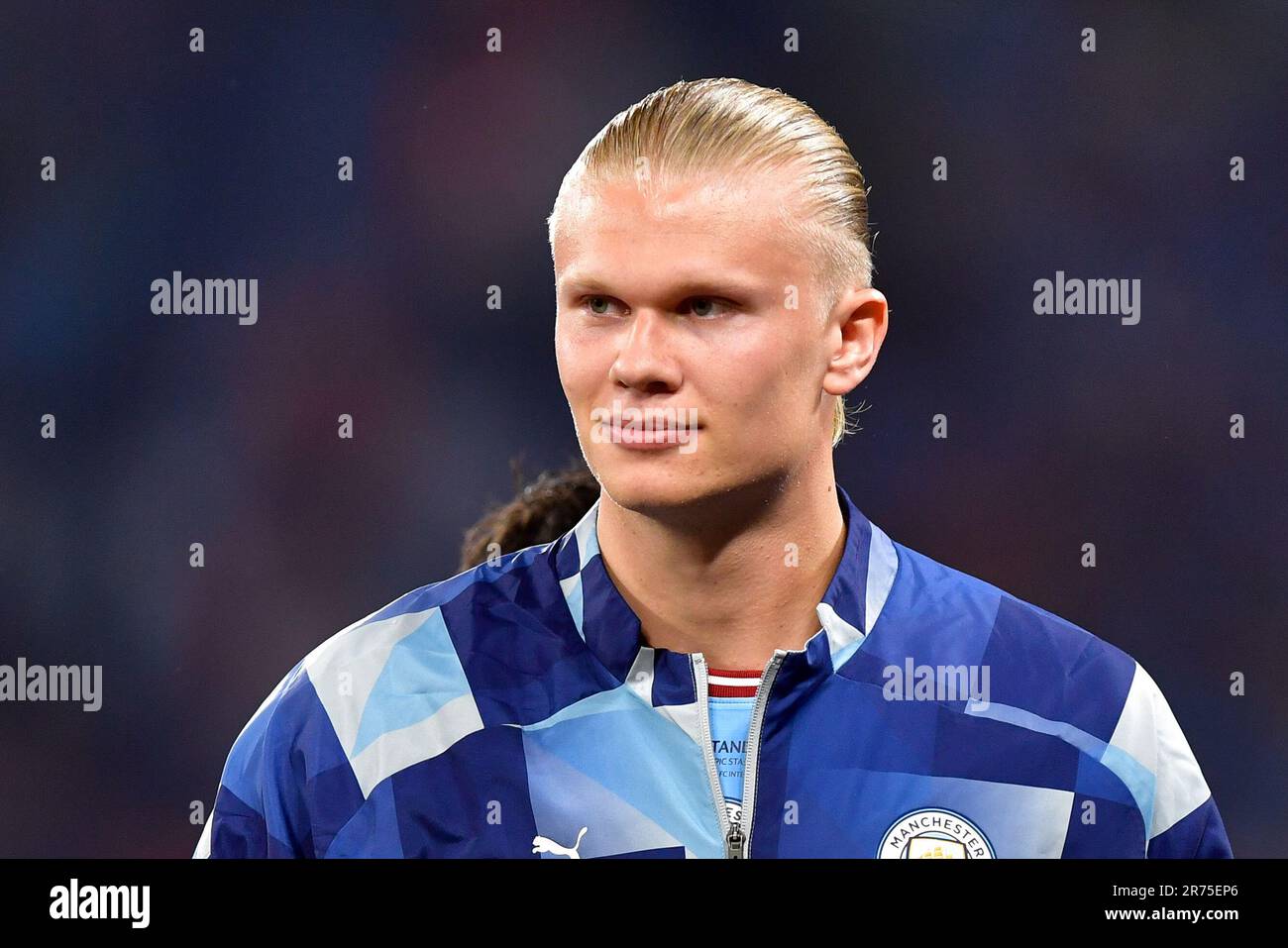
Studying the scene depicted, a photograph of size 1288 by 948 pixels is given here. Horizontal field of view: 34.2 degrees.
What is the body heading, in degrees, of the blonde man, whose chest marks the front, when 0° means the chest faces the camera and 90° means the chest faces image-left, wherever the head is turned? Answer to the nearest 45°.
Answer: approximately 0°

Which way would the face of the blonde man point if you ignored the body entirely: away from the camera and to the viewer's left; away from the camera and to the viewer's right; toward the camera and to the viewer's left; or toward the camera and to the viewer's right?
toward the camera and to the viewer's left
